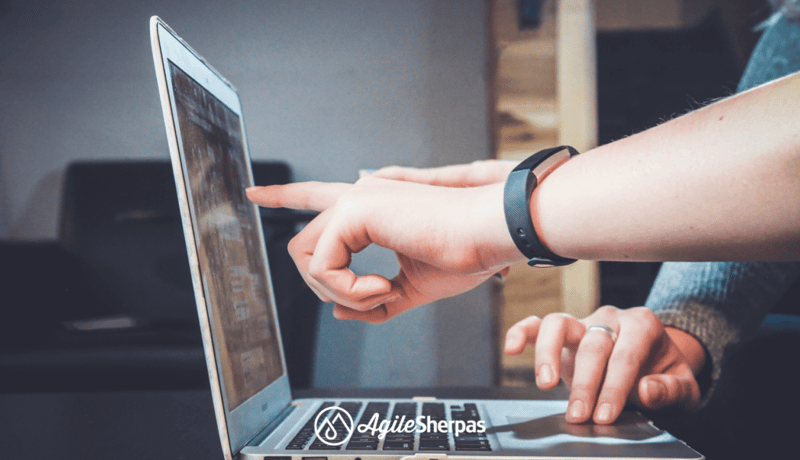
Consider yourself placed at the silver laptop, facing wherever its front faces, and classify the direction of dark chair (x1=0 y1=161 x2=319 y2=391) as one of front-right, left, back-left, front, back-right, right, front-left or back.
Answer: back-left

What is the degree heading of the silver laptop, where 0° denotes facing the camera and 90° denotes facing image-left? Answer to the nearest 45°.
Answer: approximately 270°
